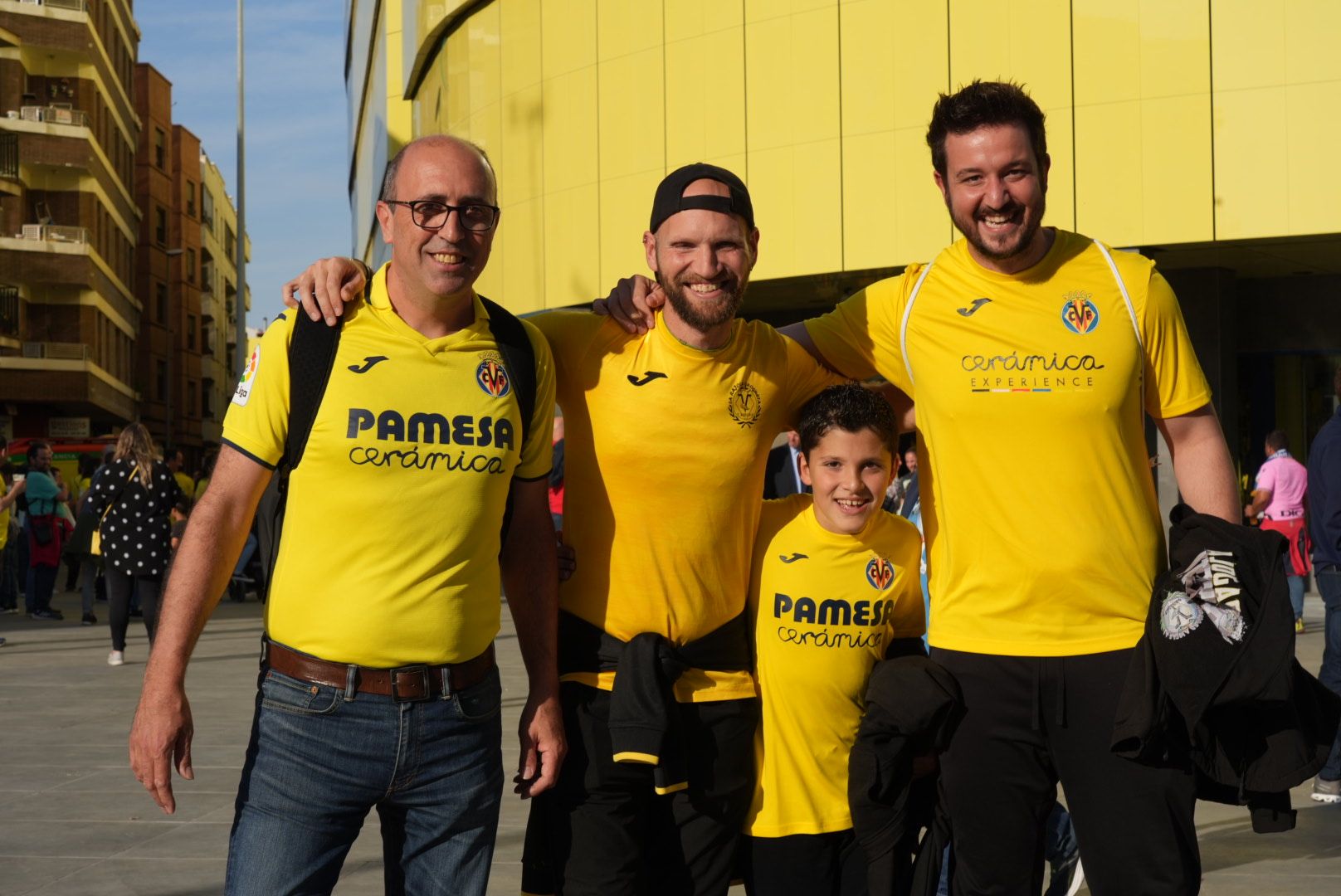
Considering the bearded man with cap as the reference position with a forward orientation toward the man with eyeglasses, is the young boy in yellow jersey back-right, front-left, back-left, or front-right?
back-left

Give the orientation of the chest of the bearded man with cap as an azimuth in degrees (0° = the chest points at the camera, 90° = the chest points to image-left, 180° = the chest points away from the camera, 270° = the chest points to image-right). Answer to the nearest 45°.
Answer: approximately 0°

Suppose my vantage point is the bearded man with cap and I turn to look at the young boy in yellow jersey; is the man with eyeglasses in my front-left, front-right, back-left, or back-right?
back-right

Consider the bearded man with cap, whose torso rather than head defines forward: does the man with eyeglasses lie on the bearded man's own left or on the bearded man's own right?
on the bearded man's own right

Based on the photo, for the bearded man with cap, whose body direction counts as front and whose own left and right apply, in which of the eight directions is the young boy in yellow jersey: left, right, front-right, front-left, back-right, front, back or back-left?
left
